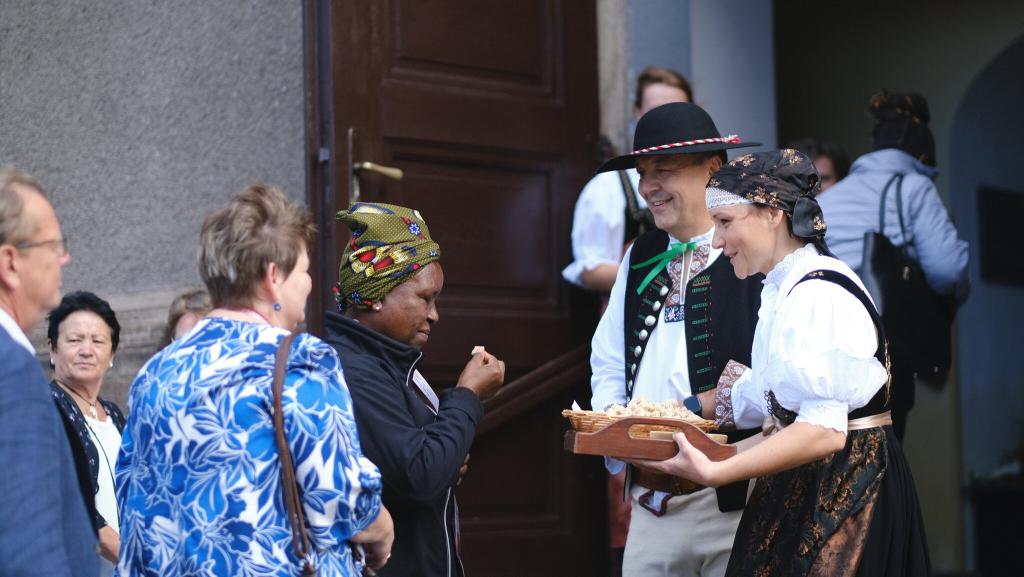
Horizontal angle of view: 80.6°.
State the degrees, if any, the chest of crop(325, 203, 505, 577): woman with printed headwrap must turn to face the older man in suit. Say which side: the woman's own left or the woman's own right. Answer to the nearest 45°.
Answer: approximately 135° to the woman's own right

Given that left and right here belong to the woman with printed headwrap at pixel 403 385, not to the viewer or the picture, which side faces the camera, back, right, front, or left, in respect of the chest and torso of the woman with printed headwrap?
right

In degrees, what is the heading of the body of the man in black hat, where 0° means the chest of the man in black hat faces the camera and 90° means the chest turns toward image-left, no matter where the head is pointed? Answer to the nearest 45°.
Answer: approximately 45°

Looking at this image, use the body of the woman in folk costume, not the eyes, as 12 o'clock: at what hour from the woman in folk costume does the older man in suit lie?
The older man in suit is roughly at 11 o'clock from the woman in folk costume.

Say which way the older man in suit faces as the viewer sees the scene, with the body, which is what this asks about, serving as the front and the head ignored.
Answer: to the viewer's right

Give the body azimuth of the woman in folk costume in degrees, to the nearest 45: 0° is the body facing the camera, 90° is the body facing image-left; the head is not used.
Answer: approximately 90°

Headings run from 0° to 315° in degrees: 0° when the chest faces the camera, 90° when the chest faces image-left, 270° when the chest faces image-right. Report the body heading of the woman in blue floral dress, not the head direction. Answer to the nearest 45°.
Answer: approximately 225°
